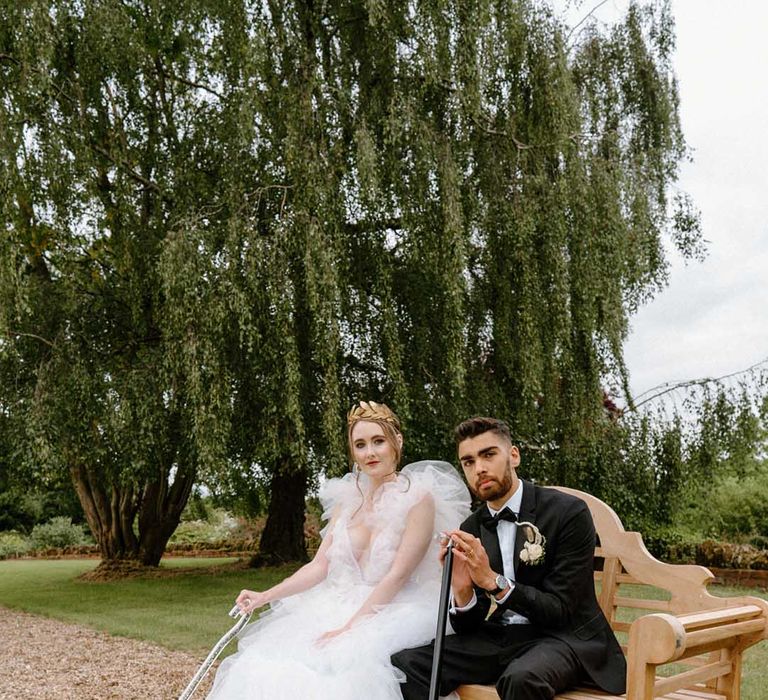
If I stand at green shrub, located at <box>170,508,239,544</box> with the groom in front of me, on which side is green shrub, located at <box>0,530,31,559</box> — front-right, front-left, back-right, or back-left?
back-right

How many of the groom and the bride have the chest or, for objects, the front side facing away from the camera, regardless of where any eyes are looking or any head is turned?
0

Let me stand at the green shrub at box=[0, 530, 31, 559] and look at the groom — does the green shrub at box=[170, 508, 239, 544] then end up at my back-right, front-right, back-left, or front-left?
front-left

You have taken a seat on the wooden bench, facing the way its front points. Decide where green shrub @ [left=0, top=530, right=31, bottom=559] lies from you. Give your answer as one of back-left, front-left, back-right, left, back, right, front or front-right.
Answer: right

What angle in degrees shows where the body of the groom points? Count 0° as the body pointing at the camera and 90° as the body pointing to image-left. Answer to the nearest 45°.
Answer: approximately 45°

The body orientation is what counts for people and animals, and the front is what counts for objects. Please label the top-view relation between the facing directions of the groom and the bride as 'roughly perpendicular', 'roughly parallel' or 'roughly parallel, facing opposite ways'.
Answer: roughly parallel

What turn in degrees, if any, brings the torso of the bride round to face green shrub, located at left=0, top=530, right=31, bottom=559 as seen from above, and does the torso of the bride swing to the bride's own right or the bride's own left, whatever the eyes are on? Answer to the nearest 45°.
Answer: approximately 90° to the bride's own right

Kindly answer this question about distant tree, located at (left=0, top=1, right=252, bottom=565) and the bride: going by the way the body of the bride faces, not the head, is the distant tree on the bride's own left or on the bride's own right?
on the bride's own right

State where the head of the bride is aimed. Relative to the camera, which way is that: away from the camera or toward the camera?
toward the camera

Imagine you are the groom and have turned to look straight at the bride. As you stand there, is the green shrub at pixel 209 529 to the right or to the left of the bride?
right

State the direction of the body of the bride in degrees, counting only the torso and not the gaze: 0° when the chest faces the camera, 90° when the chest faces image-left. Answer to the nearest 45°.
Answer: approximately 45°

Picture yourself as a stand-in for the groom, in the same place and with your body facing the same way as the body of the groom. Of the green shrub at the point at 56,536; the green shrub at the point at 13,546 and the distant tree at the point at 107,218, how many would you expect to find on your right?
3

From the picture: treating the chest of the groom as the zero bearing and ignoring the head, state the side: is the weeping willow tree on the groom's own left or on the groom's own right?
on the groom's own right

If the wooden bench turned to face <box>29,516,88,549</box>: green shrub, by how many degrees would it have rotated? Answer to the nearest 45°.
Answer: approximately 90° to its right

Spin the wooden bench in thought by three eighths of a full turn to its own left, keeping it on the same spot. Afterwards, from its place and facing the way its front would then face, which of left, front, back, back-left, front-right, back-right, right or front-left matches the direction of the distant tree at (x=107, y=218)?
back-left

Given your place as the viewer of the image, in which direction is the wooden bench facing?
facing the viewer and to the left of the viewer
